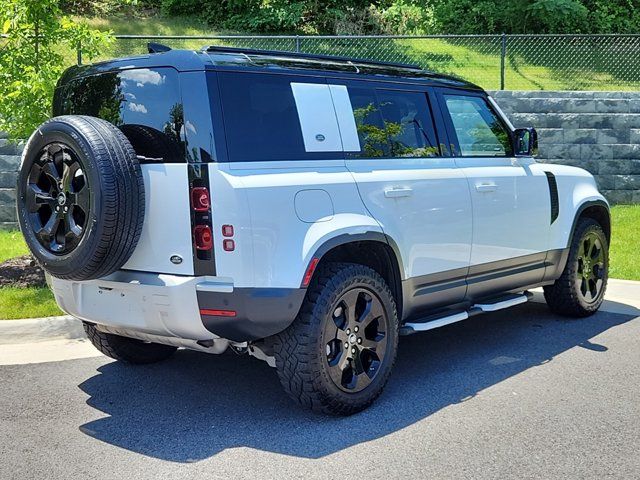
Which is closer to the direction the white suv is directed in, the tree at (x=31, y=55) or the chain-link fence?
the chain-link fence

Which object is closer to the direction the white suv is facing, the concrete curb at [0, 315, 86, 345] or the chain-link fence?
the chain-link fence

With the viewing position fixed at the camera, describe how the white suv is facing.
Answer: facing away from the viewer and to the right of the viewer

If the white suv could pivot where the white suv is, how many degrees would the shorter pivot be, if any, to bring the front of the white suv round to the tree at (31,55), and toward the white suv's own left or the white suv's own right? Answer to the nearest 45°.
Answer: approximately 90° to the white suv's own left

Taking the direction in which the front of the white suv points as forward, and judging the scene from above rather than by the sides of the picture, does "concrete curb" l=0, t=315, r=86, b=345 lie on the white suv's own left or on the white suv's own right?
on the white suv's own left
